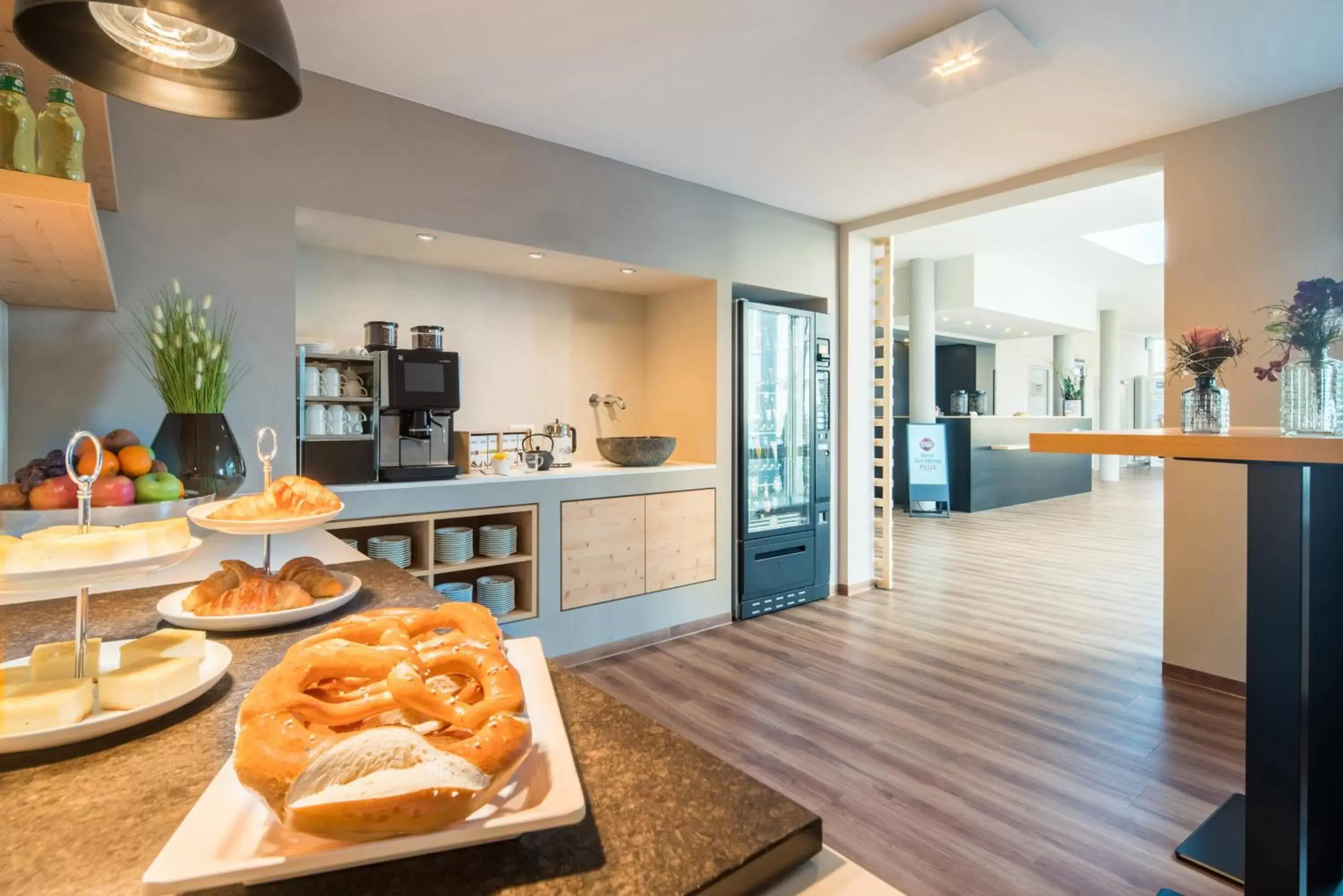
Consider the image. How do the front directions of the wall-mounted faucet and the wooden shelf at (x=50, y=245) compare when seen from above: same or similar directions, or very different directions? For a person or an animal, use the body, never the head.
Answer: same or similar directions

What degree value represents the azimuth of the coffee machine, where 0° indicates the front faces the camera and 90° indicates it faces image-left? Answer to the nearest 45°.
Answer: approximately 0°

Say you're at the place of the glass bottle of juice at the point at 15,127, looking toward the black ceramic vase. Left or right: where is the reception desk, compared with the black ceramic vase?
right

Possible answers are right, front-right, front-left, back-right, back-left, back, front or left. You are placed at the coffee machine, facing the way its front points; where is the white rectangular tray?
front

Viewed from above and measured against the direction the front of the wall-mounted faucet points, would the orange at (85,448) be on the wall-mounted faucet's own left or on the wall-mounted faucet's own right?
on the wall-mounted faucet's own right

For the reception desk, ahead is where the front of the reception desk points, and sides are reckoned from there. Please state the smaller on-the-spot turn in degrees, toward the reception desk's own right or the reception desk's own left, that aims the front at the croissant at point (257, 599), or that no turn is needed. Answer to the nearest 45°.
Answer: approximately 45° to the reception desk's own right

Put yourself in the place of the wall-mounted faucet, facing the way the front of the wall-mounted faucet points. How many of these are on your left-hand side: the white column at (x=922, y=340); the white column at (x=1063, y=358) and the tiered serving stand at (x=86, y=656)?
2

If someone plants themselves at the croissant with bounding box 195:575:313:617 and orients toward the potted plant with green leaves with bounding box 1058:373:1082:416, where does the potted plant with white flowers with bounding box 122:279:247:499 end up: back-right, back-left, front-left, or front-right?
front-left

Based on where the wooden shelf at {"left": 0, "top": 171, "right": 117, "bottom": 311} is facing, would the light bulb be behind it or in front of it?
in front

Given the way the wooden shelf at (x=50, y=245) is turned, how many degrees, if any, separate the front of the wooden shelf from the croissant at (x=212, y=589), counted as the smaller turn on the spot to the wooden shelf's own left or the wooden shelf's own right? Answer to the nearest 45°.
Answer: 0° — it already faces it

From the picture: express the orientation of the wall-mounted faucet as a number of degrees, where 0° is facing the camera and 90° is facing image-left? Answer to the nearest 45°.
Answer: approximately 315°

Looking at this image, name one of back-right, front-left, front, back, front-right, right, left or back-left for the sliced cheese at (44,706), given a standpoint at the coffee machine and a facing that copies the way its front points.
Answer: front

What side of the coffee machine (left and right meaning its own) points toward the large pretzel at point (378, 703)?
front
